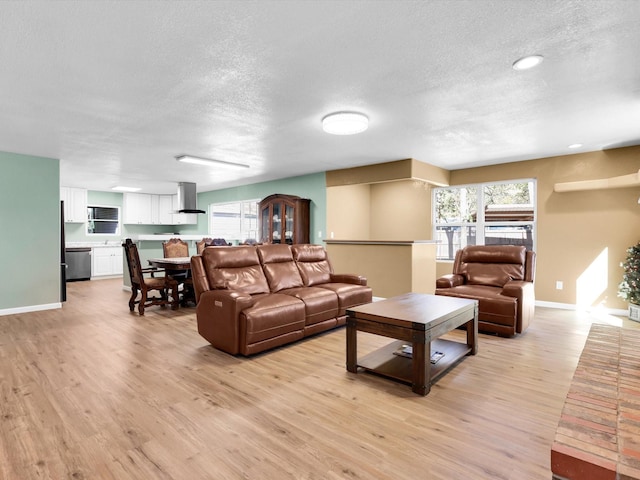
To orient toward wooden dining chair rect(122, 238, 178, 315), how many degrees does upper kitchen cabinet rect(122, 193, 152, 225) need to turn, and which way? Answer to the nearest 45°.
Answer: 0° — it already faces it

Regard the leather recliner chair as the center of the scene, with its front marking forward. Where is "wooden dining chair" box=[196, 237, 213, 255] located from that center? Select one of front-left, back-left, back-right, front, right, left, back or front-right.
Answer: front-right

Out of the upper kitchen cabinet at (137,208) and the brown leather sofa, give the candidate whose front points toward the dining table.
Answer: the upper kitchen cabinet

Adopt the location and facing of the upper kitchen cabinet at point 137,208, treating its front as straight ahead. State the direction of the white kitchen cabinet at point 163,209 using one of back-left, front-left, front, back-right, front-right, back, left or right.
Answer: left

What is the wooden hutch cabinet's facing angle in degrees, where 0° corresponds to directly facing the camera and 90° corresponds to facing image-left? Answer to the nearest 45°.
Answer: approximately 45°

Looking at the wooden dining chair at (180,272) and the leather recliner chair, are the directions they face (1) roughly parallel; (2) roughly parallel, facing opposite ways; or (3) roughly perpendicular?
roughly perpendicular

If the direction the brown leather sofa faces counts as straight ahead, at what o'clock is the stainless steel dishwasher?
The stainless steel dishwasher is roughly at 6 o'clock from the brown leather sofa.

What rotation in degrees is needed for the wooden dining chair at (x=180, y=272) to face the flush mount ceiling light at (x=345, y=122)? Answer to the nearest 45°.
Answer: approximately 45° to its left

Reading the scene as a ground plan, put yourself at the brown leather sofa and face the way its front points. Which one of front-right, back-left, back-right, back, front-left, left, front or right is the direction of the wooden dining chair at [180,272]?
back

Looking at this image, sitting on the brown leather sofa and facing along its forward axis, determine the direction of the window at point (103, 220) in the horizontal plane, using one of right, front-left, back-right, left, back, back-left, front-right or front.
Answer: back
